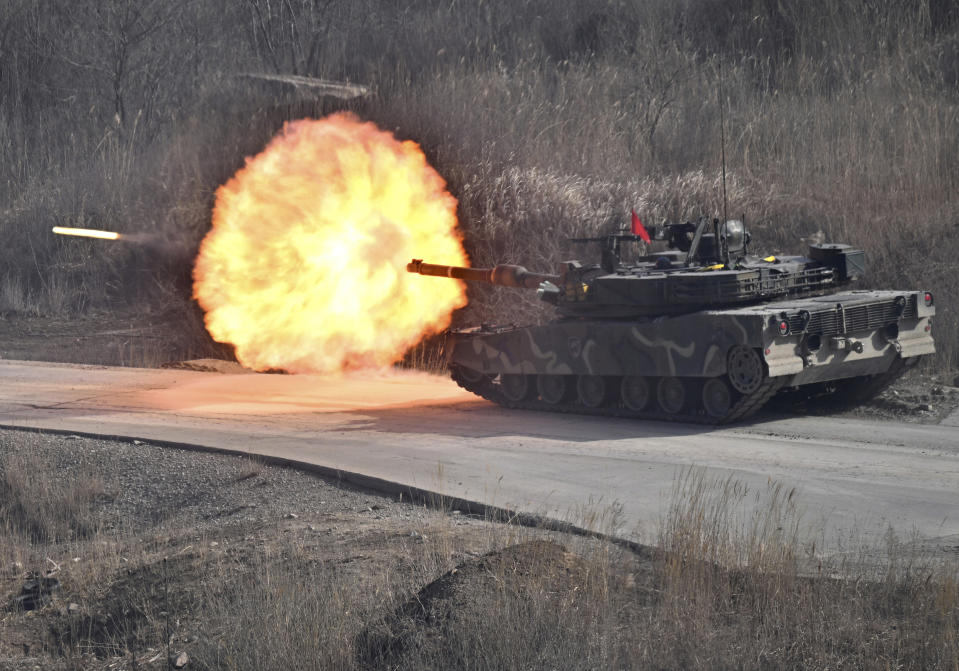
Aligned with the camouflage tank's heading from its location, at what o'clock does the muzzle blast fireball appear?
The muzzle blast fireball is roughly at 11 o'clock from the camouflage tank.

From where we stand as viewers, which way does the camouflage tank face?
facing away from the viewer and to the left of the viewer
